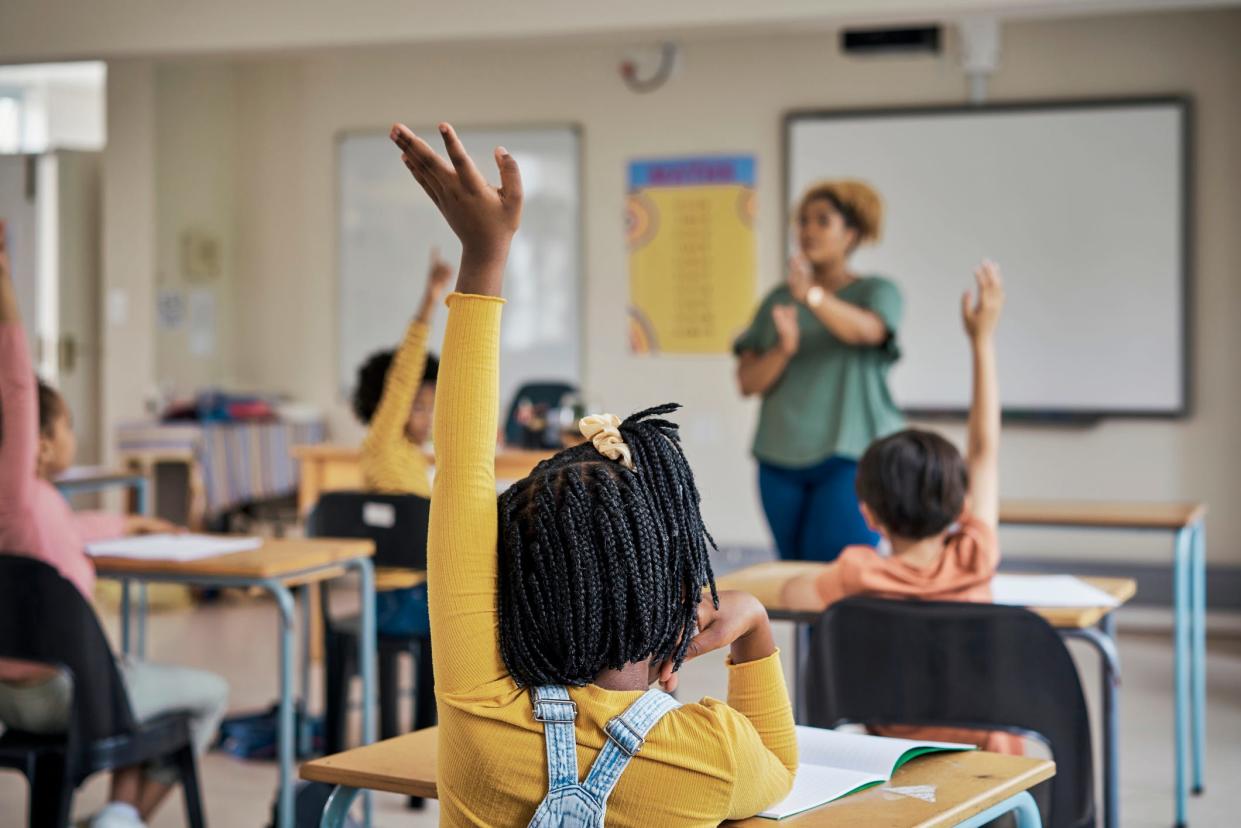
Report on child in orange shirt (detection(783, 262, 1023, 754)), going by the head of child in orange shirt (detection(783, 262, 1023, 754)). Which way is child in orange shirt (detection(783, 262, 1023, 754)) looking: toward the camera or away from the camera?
away from the camera

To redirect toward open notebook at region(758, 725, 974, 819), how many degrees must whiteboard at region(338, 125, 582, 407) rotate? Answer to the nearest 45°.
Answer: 0° — it already faces it

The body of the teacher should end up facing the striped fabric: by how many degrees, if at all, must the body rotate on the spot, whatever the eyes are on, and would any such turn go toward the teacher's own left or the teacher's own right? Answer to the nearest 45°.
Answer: approximately 90° to the teacher's own right

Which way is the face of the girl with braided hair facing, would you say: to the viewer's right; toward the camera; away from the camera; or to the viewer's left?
away from the camera

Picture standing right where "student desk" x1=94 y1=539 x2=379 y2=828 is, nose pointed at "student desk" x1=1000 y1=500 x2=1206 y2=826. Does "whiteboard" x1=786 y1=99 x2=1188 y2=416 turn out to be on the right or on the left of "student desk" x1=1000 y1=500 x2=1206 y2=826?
left

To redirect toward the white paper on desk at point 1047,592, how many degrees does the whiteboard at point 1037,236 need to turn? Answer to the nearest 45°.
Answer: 0° — it already faces it

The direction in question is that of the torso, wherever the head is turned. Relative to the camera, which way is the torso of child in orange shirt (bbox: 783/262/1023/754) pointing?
away from the camera

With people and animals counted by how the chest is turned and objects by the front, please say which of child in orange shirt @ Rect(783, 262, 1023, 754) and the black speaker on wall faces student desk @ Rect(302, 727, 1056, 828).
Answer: the black speaker on wall

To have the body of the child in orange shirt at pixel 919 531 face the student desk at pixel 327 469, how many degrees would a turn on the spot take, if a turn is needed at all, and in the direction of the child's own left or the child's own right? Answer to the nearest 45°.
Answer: approximately 45° to the child's own left
